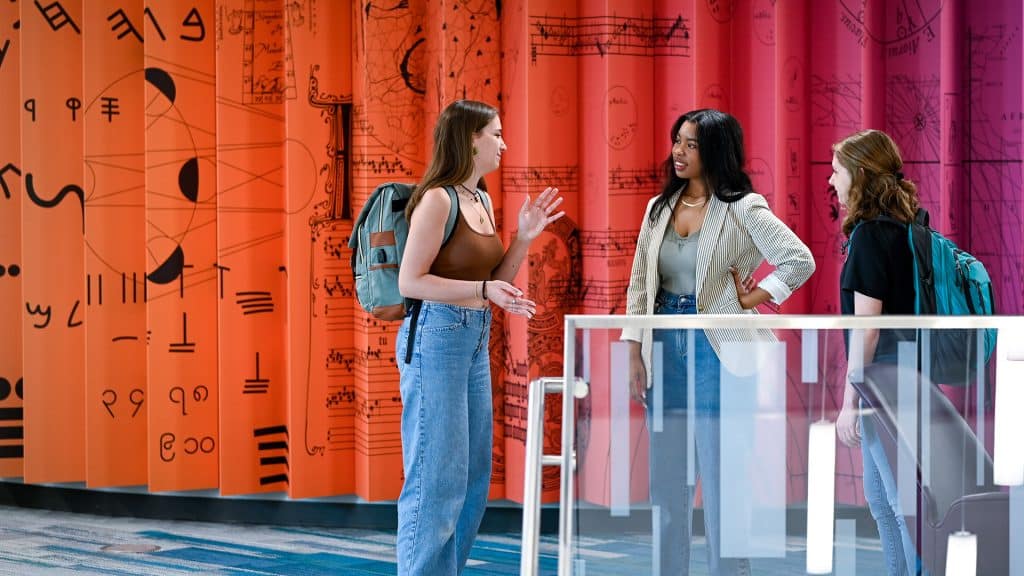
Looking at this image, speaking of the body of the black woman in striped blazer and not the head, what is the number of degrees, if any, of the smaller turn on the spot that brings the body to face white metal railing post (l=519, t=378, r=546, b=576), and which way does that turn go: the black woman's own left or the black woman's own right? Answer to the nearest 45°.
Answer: approximately 45° to the black woman's own left

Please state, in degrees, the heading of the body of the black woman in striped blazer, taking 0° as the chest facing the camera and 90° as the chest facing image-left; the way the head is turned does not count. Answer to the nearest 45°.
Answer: approximately 45°

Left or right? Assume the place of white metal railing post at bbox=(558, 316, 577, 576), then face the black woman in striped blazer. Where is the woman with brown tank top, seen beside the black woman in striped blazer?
left

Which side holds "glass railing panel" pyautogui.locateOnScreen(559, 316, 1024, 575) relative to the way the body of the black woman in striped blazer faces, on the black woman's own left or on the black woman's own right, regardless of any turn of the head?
on the black woman's own left

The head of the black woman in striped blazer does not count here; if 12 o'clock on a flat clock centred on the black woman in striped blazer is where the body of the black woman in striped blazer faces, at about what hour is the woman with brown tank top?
The woman with brown tank top is roughly at 1 o'clock from the black woman in striped blazer.

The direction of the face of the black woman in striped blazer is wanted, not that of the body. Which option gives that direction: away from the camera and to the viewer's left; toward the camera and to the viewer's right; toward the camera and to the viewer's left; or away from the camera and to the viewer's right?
toward the camera and to the viewer's left

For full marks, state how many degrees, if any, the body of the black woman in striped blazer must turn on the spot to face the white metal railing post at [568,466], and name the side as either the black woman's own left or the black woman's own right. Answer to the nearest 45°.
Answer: approximately 45° to the black woman's own left

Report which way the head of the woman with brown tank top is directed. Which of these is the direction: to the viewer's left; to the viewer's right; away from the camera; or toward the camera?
to the viewer's right
